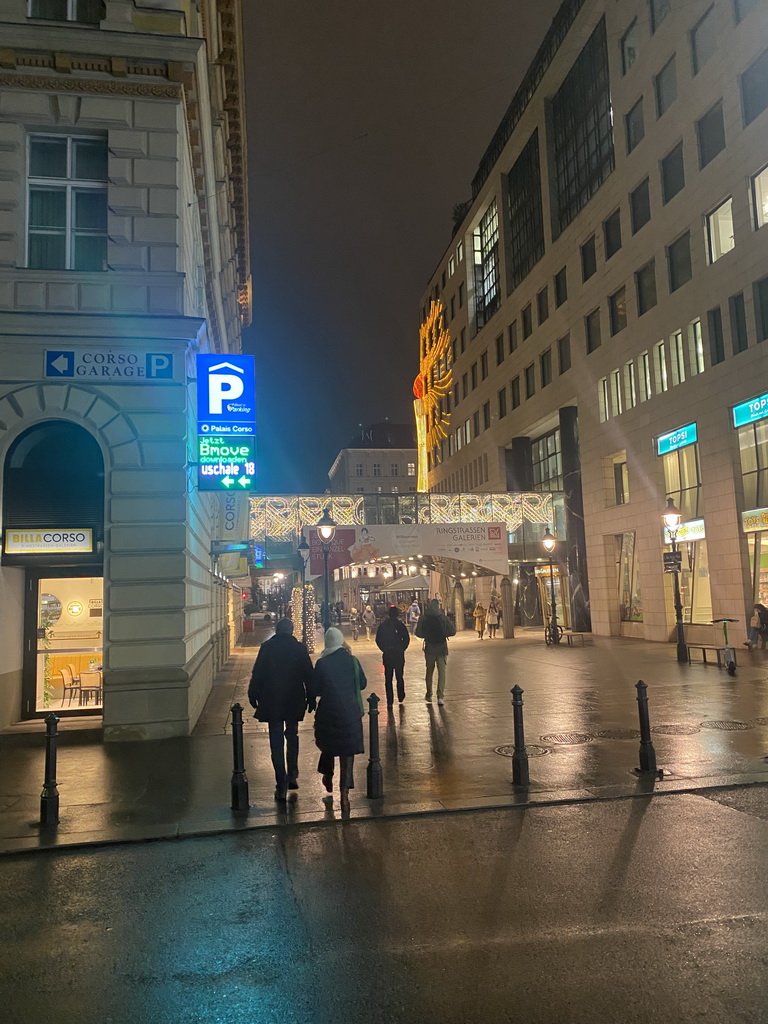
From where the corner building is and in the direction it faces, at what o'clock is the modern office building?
The modern office building is roughly at 8 o'clock from the corner building.

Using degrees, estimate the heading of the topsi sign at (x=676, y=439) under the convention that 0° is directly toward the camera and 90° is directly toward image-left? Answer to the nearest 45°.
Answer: approximately 45°

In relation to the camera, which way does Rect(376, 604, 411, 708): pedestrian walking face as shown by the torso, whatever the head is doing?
away from the camera

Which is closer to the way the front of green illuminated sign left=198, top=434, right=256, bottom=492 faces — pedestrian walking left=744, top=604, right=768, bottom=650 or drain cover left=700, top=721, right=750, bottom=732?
the drain cover

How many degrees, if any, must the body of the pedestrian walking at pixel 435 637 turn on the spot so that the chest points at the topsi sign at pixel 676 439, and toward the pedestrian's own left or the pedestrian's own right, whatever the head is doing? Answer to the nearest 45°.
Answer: approximately 45° to the pedestrian's own right

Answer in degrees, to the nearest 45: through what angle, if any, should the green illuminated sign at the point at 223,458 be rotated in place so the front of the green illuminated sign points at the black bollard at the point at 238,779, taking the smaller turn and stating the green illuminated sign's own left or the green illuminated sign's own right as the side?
0° — it already faces it

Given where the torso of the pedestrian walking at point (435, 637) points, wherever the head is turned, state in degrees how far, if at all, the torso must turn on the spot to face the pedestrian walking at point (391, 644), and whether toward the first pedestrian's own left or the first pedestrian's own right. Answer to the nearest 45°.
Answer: approximately 90° to the first pedestrian's own left

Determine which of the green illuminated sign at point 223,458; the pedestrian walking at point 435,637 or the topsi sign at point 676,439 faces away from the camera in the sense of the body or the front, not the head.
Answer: the pedestrian walking

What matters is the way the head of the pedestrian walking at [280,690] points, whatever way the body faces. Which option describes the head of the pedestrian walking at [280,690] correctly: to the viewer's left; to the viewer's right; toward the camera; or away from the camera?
away from the camera

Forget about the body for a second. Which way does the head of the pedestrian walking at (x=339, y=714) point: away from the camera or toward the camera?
away from the camera

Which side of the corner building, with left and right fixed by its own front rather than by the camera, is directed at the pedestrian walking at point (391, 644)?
left

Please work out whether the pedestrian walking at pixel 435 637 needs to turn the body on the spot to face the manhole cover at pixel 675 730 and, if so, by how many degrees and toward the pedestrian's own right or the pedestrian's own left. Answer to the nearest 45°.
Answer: approximately 135° to the pedestrian's own right

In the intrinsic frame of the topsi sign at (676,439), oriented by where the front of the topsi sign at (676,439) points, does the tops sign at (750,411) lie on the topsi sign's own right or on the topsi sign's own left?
on the topsi sign's own left

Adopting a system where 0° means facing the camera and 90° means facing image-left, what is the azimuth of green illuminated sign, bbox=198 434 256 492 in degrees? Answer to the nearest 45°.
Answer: approximately 0°

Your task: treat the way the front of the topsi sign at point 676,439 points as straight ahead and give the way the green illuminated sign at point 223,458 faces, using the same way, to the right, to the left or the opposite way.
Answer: to the left

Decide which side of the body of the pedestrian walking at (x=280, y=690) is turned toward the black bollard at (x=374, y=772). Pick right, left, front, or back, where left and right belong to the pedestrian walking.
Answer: right

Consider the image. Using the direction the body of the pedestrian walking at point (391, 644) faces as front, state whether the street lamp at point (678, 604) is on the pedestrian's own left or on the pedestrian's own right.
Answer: on the pedestrian's own right
